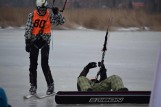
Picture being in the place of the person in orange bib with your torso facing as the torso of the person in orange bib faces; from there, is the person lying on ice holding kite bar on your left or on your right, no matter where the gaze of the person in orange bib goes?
on your left

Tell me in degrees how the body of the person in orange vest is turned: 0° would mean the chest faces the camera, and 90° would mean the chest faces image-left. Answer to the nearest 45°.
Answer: approximately 0°
